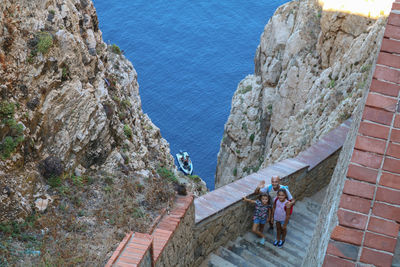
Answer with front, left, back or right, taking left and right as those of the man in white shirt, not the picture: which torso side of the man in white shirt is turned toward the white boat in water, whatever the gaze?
back

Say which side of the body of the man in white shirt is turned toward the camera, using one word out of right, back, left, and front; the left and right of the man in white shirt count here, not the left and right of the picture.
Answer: front

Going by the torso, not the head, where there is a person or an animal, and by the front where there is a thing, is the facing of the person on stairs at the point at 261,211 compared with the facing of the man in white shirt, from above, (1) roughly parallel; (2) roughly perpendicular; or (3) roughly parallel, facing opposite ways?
roughly parallel

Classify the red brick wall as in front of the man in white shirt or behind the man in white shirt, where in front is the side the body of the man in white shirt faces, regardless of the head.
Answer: in front

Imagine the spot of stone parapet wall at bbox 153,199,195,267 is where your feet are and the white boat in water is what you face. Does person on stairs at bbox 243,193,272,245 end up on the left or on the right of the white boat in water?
right

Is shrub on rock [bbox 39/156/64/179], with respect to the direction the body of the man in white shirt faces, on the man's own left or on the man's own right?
on the man's own right
